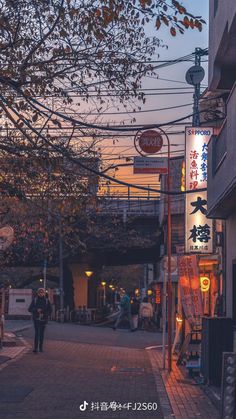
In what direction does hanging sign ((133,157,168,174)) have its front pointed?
toward the camera

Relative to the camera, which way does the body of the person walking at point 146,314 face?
away from the camera

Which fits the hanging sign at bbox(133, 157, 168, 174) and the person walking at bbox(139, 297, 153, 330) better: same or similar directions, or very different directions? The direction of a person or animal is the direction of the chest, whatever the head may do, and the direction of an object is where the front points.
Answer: very different directions

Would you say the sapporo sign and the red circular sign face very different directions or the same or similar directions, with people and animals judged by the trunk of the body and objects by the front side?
same or similar directions

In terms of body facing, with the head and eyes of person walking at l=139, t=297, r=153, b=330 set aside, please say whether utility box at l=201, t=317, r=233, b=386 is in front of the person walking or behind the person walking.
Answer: behind

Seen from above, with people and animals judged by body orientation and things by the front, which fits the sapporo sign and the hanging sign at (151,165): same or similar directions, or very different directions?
same or similar directions

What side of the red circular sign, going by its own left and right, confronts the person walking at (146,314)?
back

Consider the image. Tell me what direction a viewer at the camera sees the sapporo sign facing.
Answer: facing the viewer

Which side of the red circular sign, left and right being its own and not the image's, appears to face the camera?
front

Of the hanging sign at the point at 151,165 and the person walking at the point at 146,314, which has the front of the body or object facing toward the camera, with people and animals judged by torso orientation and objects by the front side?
the hanging sign

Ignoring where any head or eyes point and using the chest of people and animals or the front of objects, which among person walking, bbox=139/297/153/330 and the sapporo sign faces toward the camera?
the sapporo sign
